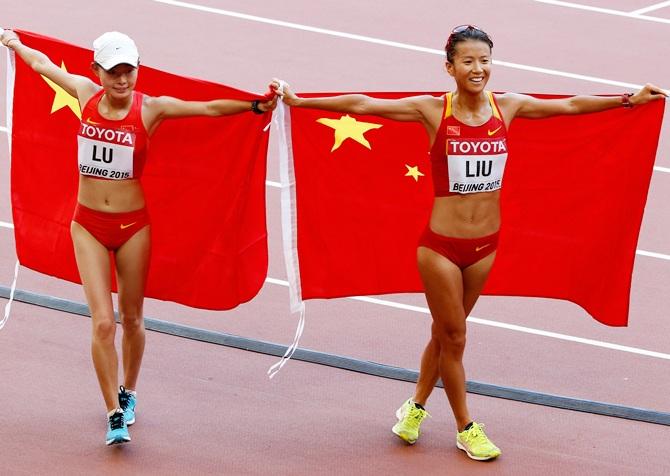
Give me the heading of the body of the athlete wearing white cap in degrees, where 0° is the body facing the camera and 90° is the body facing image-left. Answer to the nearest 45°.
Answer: approximately 0°

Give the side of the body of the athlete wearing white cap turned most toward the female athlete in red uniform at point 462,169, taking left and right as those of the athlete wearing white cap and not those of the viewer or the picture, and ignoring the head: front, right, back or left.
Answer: left
